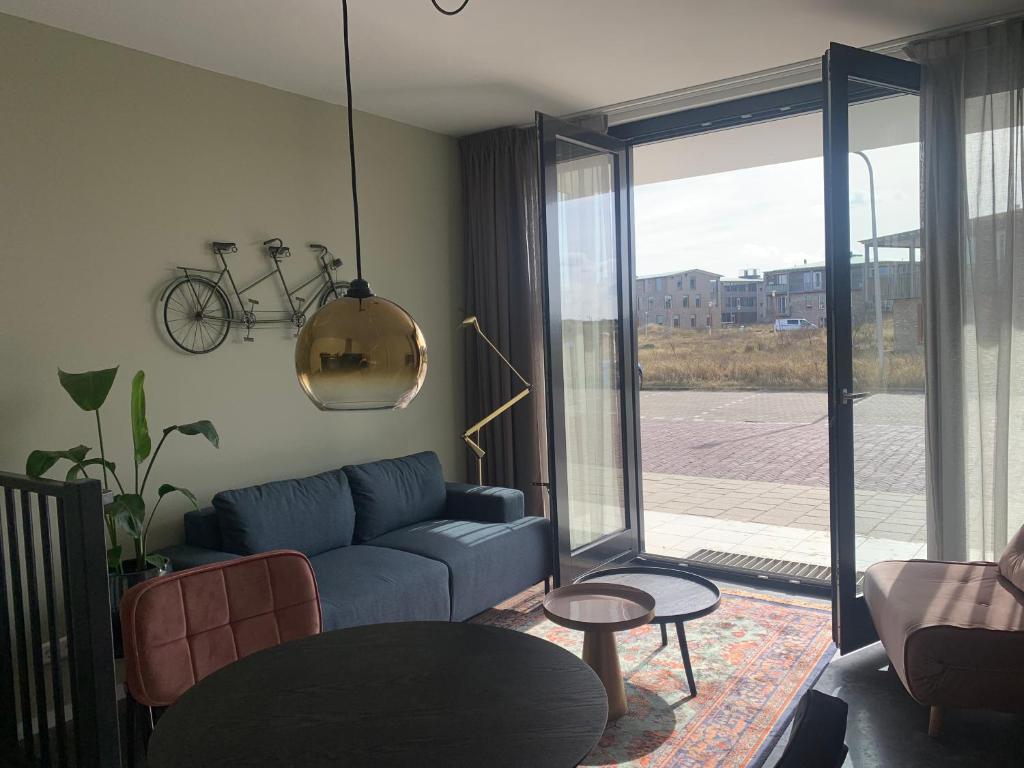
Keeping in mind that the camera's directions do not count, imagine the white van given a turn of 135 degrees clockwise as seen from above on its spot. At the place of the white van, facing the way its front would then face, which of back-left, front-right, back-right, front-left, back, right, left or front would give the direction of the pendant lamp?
front-left

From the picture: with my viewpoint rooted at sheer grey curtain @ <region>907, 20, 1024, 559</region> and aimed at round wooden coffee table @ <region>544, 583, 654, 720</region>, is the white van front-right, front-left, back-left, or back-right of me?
back-right

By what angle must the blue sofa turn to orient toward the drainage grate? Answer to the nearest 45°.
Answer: approximately 45° to its left

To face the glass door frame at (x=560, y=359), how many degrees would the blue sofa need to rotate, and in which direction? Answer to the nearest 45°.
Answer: approximately 90° to its left

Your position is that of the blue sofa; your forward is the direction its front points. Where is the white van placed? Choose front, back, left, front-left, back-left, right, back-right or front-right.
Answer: left

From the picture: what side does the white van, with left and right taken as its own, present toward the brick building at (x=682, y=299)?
back

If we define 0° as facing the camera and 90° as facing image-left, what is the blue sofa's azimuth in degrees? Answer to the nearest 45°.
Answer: approximately 315°

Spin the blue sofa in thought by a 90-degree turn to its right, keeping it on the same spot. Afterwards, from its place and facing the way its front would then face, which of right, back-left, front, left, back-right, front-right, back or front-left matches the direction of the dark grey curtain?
back

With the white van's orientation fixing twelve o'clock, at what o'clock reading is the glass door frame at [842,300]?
The glass door frame is roughly at 3 o'clock from the white van.

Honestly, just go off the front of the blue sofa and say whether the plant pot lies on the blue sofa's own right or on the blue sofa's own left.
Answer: on the blue sofa's own right

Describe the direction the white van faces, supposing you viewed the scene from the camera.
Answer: facing to the right of the viewer
